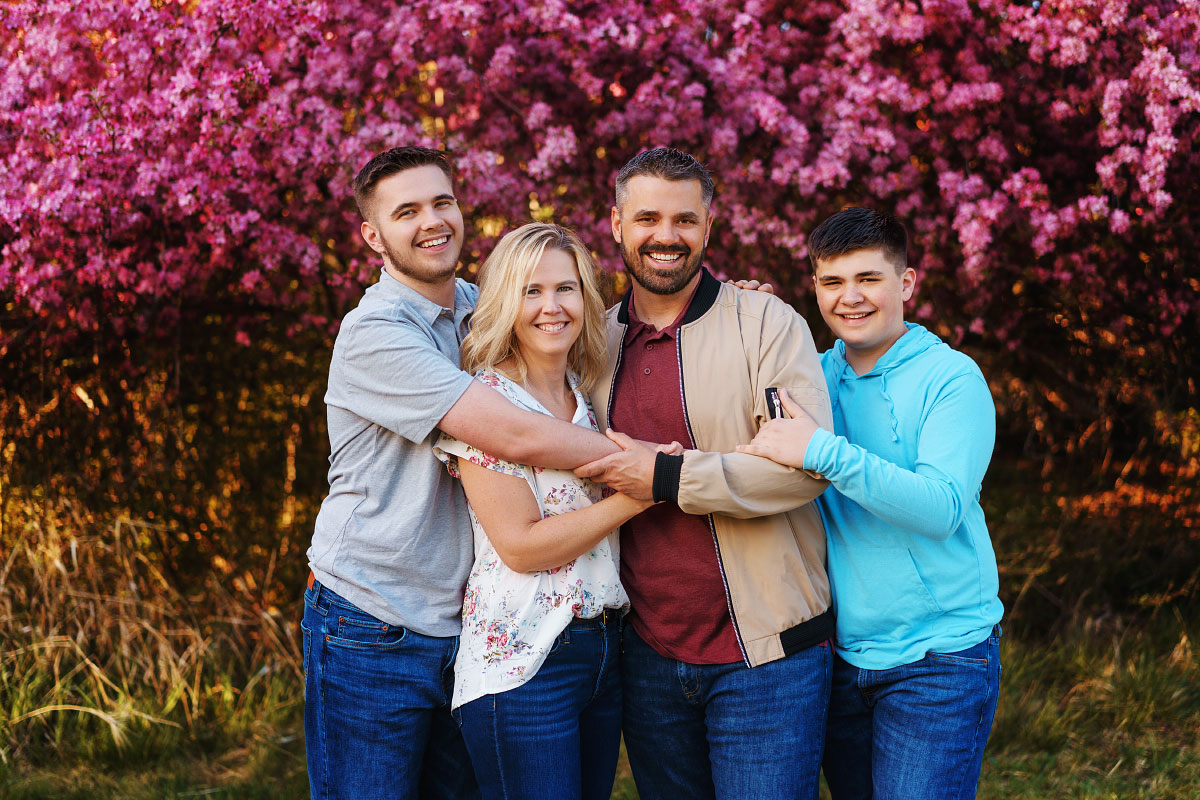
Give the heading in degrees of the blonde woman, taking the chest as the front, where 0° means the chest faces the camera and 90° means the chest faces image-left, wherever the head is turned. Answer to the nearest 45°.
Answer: approximately 315°

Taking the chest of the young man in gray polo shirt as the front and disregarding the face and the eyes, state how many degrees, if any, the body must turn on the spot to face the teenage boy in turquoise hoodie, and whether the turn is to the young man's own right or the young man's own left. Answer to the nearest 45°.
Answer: approximately 45° to the young man's own left

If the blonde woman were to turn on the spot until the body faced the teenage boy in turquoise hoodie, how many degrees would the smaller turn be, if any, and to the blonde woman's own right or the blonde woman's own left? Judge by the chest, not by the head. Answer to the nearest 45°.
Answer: approximately 45° to the blonde woman's own left

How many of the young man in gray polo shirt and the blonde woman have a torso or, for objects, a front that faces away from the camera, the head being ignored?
0

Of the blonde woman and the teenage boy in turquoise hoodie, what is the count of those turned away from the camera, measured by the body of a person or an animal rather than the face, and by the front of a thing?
0

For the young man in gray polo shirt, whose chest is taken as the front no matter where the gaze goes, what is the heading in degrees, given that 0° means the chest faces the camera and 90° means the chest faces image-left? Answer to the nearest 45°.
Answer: approximately 315°

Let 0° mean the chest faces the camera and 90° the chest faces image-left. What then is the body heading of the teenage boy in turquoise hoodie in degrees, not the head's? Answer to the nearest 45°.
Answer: approximately 45°

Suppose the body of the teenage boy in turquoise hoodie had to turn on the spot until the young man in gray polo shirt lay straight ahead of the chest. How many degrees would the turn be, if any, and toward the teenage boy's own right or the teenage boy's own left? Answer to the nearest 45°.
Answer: approximately 45° to the teenage boy's own right
